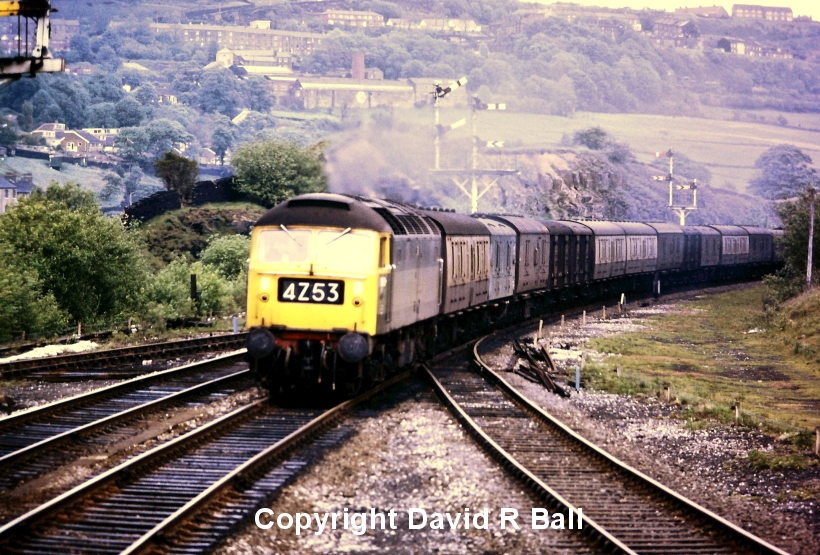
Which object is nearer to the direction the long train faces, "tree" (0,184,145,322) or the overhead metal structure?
the overhead metal structure

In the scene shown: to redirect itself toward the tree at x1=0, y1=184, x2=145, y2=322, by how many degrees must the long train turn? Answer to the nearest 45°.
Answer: approximately 90° to its right

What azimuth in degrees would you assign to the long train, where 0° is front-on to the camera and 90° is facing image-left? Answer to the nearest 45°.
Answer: approximately 45°

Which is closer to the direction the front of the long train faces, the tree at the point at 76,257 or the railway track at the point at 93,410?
the railway track

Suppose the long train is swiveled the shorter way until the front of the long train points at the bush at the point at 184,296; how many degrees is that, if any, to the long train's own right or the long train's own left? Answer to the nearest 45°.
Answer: approximately 135° to the long train's own right
